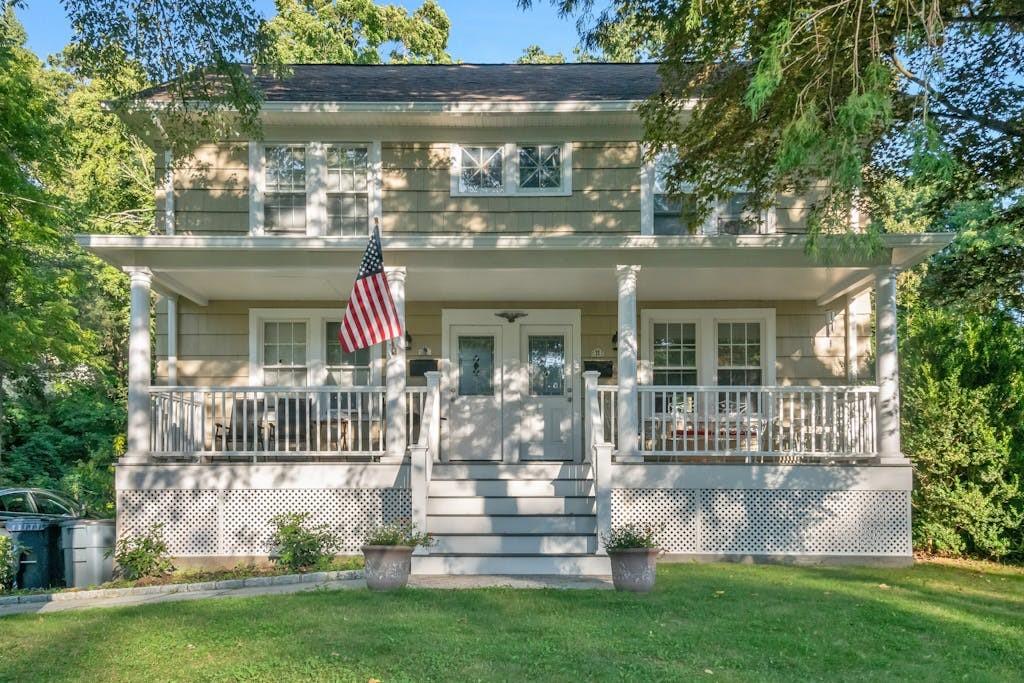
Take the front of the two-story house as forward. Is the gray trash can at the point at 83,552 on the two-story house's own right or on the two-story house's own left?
on the two-story house's own right

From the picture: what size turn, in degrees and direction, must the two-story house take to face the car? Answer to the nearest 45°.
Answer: approximately 90° to its right

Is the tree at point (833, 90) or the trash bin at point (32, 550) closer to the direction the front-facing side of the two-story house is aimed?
the tree

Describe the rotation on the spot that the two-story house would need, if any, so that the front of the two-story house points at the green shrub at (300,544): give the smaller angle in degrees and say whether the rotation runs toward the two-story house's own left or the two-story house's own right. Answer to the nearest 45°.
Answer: approximately 45° to the two-story house's own right

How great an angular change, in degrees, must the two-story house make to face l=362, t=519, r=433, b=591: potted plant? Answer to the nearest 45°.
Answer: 0° — it already faces it

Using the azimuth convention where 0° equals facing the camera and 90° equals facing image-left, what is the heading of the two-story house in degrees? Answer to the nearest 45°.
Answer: approximately 0°
